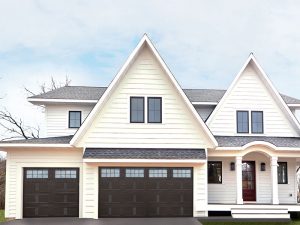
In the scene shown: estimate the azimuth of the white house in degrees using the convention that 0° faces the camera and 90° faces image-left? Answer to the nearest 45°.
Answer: approximately 0°
